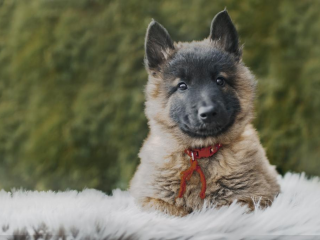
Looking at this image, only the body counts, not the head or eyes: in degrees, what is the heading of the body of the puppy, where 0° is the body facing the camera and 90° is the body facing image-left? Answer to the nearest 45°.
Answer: approximately 0°
